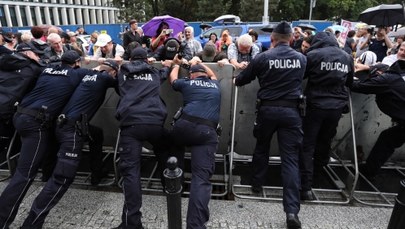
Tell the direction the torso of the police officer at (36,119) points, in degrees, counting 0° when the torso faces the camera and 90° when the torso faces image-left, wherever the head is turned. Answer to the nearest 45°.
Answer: approximately 225°

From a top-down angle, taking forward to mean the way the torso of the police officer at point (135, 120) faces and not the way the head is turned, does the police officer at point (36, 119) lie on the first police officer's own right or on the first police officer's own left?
on the first police officer's own left

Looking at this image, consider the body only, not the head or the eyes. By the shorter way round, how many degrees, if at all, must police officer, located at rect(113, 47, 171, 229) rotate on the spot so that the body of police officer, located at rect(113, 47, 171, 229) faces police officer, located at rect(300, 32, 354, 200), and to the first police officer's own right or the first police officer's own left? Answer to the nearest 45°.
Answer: approximately 90° to the first police officer's own right

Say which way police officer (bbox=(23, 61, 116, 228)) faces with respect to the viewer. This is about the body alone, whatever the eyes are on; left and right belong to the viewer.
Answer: facing away from the viewer and to the right of the viewer

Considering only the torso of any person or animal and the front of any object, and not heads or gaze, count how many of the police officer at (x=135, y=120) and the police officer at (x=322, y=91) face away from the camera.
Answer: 2

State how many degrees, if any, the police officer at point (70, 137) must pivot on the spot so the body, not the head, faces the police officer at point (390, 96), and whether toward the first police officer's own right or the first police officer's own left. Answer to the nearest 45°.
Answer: approximately 45° to the first police officer's own right

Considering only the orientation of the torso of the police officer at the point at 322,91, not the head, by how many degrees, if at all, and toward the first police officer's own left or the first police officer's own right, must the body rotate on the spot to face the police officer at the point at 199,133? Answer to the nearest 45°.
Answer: approximately 135° to the first police officer's own left

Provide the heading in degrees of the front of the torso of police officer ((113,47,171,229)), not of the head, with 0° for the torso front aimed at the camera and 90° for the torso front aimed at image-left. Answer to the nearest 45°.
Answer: approximately 180°

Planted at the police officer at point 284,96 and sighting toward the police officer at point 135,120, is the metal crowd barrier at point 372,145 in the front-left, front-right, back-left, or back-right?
back-right

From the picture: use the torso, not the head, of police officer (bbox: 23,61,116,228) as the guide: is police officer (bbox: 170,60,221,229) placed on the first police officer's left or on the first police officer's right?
on the first police officer's right

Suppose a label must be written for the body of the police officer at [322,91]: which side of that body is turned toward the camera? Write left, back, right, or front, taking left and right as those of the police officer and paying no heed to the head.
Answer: back

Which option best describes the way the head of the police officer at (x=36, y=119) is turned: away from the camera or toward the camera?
away from the camera
